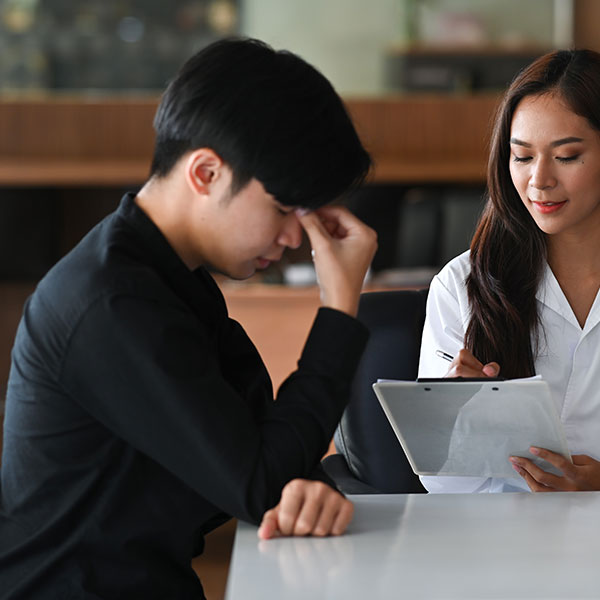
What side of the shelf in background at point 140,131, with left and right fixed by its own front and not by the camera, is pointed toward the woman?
front

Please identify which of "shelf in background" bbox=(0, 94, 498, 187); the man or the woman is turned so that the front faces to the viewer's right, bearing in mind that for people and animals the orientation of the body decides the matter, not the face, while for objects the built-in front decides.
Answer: the man

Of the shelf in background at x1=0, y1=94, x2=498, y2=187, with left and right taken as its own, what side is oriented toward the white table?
front

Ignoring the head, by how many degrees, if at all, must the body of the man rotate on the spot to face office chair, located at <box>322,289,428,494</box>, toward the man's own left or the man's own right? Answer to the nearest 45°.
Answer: approximately 45° to the man's own left

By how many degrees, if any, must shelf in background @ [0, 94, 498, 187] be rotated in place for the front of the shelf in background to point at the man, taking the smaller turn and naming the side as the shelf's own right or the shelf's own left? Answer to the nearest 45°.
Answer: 0° — it already faces them

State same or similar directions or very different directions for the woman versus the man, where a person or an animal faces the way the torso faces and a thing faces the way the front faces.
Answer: very different directions

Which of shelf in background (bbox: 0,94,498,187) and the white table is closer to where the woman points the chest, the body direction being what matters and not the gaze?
the white table

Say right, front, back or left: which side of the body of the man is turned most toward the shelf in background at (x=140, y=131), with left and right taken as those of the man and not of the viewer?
left

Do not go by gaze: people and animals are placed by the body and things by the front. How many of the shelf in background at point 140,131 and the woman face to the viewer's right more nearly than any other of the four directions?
0

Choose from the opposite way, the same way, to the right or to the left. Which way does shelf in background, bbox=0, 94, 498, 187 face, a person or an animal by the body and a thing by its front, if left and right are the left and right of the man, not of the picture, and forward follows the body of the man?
to the right

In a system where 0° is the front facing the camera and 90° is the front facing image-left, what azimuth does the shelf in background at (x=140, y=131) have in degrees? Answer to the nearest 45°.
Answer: approximately 0°

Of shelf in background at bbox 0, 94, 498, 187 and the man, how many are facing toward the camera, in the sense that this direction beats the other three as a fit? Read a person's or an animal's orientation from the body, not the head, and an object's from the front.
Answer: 1

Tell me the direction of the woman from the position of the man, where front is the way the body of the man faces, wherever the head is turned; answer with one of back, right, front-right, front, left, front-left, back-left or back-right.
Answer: front-left

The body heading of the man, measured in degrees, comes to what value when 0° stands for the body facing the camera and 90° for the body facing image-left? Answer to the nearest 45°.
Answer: approximately 270°

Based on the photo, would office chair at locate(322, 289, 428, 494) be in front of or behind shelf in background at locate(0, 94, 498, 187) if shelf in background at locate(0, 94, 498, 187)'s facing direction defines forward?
in front
